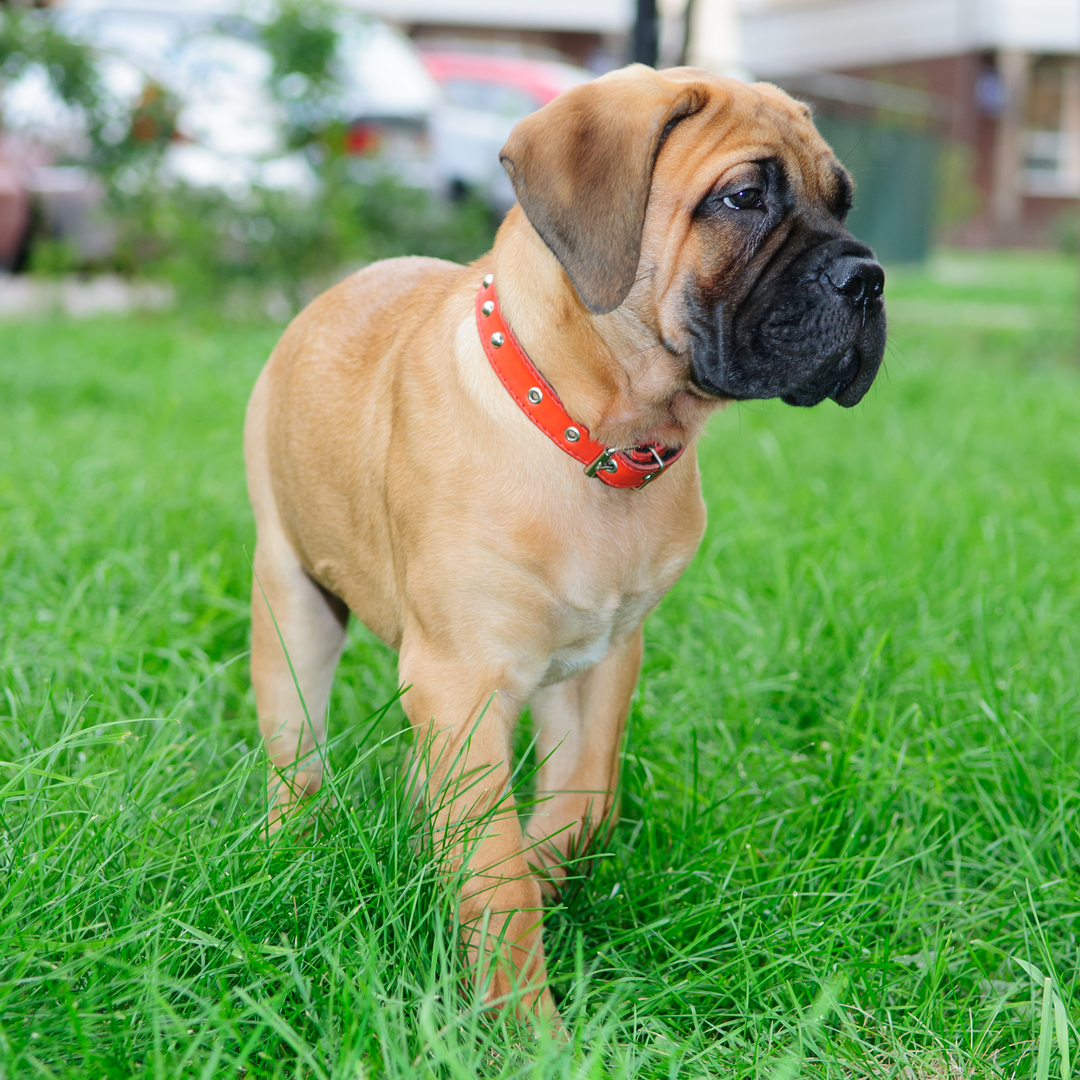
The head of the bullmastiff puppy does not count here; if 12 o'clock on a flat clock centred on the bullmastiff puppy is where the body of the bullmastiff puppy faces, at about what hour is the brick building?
The brick building is roughly at 8 o'clock from the bullmastiff puppy.

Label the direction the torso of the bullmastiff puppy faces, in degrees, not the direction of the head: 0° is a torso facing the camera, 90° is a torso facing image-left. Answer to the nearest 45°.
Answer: approximately 315°

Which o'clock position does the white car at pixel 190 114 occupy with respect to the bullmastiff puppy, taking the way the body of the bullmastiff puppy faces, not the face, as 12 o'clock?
The white car is roughly at 7 o'clock from the bullmastiff puppy.

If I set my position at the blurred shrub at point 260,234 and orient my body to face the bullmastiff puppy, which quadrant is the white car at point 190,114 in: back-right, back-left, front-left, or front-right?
back-right

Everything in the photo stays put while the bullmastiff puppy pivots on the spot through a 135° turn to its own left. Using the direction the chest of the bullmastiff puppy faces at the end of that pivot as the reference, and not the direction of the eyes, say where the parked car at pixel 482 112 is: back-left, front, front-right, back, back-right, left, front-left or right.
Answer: front

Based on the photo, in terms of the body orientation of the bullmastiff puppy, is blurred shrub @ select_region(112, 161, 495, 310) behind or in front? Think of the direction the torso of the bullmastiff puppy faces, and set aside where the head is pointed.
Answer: behind
